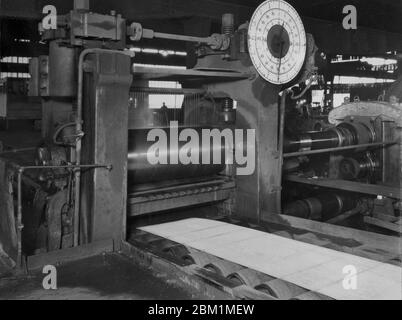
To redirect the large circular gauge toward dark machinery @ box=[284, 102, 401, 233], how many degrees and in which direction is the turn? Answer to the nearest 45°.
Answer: approximately 90° to its left

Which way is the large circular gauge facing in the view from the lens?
facing the viewer and to the left of the viewer
